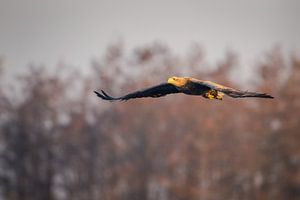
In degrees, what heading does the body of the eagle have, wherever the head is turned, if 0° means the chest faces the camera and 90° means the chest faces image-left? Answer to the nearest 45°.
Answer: approximately 45°
